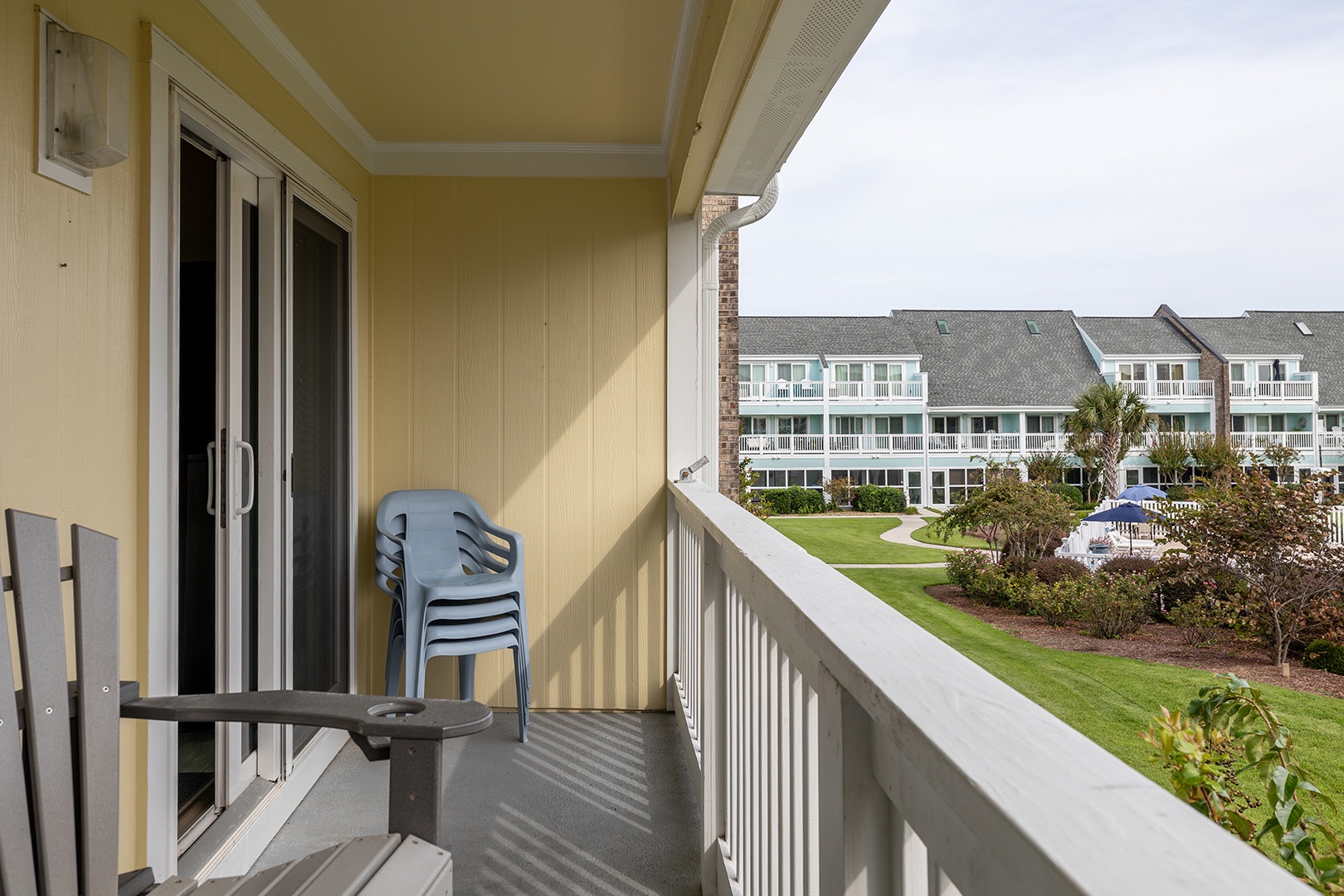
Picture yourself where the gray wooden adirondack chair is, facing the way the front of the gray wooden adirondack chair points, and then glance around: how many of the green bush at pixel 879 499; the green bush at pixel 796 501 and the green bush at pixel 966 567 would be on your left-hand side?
3

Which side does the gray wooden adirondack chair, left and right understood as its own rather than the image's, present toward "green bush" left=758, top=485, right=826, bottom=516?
left

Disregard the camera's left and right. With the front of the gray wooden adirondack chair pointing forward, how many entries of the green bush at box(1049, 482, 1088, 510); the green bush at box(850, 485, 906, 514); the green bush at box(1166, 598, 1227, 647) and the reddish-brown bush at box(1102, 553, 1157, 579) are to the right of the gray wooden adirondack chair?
0

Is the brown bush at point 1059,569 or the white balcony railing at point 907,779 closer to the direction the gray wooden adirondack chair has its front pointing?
the white balcony railing

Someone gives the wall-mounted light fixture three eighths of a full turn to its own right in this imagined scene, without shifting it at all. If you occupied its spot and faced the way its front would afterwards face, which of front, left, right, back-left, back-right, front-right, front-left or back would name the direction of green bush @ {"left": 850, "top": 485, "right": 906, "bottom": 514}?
back-right

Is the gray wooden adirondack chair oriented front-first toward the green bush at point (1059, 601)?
no

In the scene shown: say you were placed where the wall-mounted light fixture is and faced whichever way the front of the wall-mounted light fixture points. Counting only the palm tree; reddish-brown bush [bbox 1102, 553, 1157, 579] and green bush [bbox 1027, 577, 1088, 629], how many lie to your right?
0

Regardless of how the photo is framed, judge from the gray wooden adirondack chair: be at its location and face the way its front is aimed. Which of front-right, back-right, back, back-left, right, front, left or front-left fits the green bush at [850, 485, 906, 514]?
left

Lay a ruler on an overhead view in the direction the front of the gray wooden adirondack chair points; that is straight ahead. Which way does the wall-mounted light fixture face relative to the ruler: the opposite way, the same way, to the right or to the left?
the same way

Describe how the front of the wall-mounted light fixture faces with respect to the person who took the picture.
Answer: facing the viewer and to the right of the viewer

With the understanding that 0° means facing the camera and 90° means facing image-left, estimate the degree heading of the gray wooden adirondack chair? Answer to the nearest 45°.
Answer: approximately 315°

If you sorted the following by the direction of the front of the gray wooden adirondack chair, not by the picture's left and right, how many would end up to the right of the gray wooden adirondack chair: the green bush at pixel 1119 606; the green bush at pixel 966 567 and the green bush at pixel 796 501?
0

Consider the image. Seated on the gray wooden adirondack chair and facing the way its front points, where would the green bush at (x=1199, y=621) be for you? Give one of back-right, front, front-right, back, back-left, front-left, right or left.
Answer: front-left

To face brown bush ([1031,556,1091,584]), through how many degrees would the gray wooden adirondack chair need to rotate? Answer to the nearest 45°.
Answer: approximately 90° to its left

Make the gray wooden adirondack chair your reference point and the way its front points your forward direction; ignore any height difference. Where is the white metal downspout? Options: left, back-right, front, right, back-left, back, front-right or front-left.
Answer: left

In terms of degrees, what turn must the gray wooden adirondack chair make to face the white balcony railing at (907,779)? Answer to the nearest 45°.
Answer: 0° — it already faces it

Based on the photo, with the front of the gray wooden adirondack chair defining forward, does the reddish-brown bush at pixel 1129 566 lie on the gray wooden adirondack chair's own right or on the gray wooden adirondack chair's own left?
on the gray wooden adirondack chair's own left

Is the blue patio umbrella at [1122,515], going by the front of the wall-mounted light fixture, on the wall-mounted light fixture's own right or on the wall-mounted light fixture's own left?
on the wall-mounted light fixture's own left

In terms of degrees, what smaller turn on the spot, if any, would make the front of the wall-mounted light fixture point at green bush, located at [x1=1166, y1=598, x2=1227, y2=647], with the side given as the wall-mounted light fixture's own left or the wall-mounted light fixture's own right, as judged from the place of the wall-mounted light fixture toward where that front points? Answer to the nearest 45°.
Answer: approximately 45° to the wall-mounted light fixture's own left

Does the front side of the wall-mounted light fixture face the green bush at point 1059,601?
no

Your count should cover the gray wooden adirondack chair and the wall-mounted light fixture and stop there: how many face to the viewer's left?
0

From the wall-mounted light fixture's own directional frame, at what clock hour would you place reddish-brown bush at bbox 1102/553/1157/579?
The reddish-brown bush is roughly at 10 o'clock from the wall-mounted light fixture.
